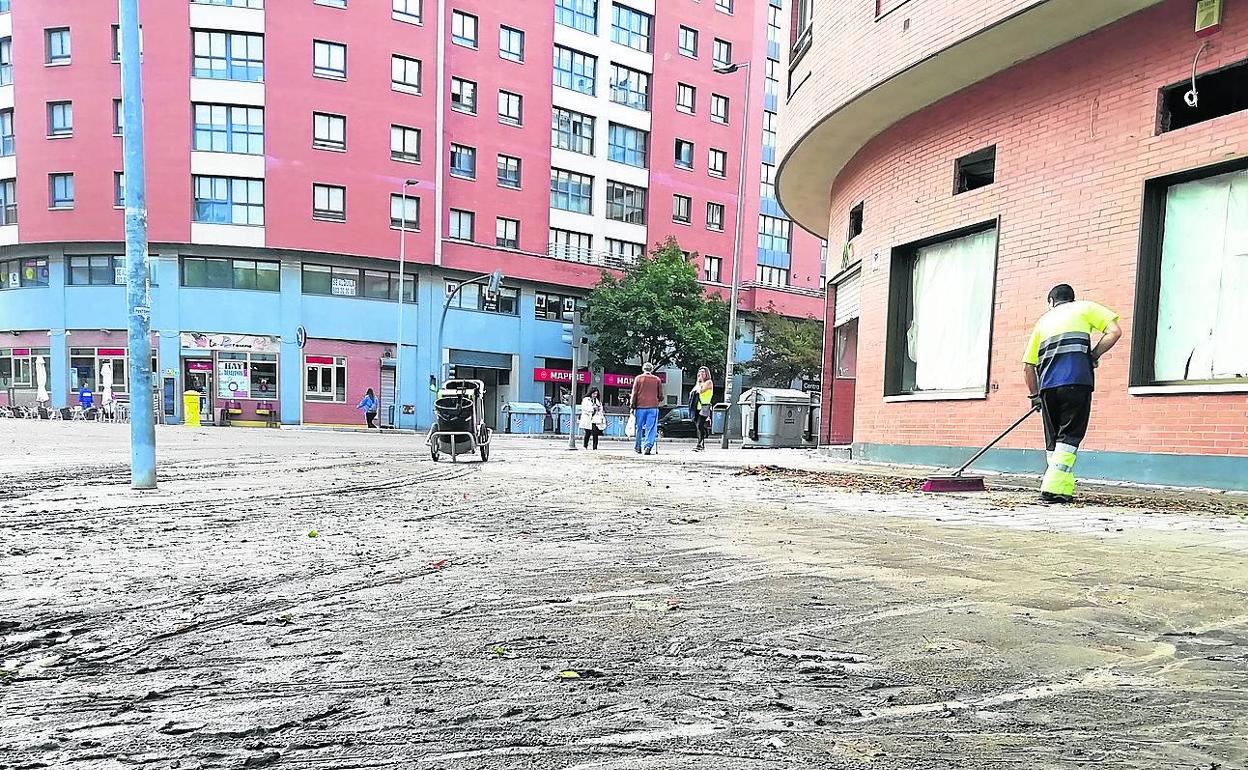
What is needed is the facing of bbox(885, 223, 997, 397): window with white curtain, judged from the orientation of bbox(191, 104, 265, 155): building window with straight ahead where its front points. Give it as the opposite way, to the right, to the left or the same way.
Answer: to the right

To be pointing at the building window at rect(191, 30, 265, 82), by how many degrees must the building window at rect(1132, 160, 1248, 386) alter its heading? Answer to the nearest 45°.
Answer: approximately 45° to its right

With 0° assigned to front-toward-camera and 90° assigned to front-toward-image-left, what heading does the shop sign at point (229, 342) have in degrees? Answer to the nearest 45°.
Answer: approximately 0°

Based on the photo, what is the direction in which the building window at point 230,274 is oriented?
toward the camera

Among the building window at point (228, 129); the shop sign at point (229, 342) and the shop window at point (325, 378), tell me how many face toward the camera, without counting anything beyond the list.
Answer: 3

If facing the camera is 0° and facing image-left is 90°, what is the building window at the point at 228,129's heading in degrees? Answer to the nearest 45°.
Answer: approximately 0°

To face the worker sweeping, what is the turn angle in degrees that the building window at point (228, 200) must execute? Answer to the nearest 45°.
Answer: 0° — it already faces them

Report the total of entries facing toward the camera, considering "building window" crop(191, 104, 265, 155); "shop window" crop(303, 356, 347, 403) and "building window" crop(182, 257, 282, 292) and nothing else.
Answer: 3

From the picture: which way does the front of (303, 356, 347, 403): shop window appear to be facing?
toward the camera

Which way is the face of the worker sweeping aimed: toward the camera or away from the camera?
away from the camera
